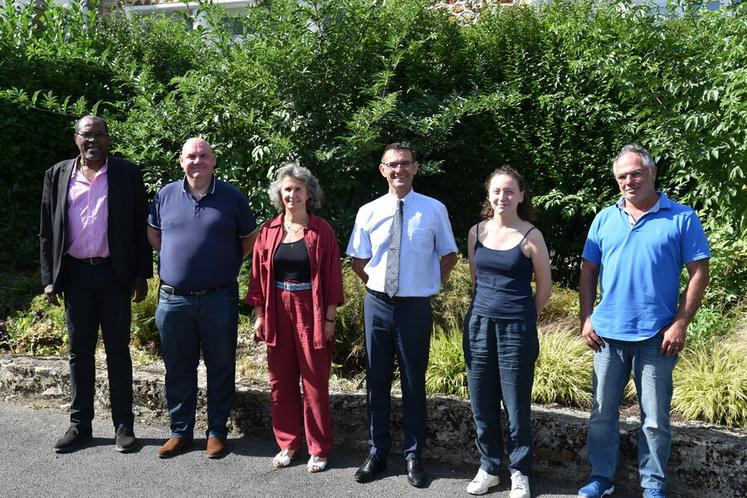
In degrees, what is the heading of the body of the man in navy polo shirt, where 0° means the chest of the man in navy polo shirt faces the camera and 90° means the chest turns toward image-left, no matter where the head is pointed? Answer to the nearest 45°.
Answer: approximately 0°

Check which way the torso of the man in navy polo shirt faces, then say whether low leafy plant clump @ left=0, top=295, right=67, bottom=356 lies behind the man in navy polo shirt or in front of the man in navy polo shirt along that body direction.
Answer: behind

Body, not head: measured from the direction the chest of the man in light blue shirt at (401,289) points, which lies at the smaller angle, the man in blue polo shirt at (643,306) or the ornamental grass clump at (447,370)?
the man in blue polo shirt

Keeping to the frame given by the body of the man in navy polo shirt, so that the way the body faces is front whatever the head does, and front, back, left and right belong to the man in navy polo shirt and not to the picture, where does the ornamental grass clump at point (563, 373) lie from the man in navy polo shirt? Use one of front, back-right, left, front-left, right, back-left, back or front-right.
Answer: left

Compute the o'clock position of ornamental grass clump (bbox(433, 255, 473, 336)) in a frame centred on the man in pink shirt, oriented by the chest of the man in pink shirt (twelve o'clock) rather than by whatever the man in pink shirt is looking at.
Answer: The ornamental grass clump is roughly at 9 o'clock from the man in pink shirt.
